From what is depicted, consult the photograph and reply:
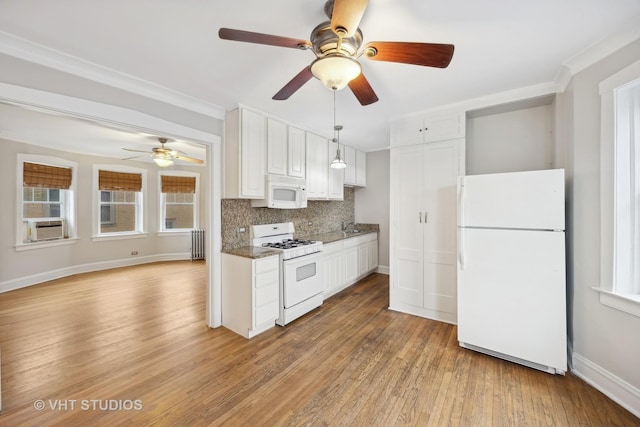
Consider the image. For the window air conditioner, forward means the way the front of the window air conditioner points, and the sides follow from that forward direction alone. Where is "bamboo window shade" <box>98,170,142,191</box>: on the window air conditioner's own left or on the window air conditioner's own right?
on the window air conditioner's own left

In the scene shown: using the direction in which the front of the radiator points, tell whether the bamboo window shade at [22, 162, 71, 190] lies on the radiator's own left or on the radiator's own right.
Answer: on the radiator's own right

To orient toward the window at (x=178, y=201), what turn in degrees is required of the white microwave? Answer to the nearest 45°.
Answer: approximately 180°

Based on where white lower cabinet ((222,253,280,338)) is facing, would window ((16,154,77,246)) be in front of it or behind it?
behind

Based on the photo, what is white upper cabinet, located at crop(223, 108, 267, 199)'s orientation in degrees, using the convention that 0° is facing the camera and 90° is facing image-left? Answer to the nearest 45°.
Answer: approximately 315°

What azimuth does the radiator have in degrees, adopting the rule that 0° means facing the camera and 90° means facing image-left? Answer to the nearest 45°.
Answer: approximately 0°

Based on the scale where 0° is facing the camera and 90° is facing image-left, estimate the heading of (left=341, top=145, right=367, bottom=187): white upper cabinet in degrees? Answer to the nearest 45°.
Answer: approximately 315°

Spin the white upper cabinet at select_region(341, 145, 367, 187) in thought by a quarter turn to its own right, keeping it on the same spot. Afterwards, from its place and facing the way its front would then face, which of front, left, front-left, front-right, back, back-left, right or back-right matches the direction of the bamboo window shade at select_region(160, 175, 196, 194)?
front-right

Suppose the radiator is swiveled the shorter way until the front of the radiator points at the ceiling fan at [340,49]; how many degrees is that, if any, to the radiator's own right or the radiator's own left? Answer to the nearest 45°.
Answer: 0° — it already faces it

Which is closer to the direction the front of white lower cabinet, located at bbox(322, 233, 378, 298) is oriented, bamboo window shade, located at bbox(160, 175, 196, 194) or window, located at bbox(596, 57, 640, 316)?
the window

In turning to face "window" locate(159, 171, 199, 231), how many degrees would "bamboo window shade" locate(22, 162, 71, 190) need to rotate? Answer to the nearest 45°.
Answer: approximately 45° to its left
